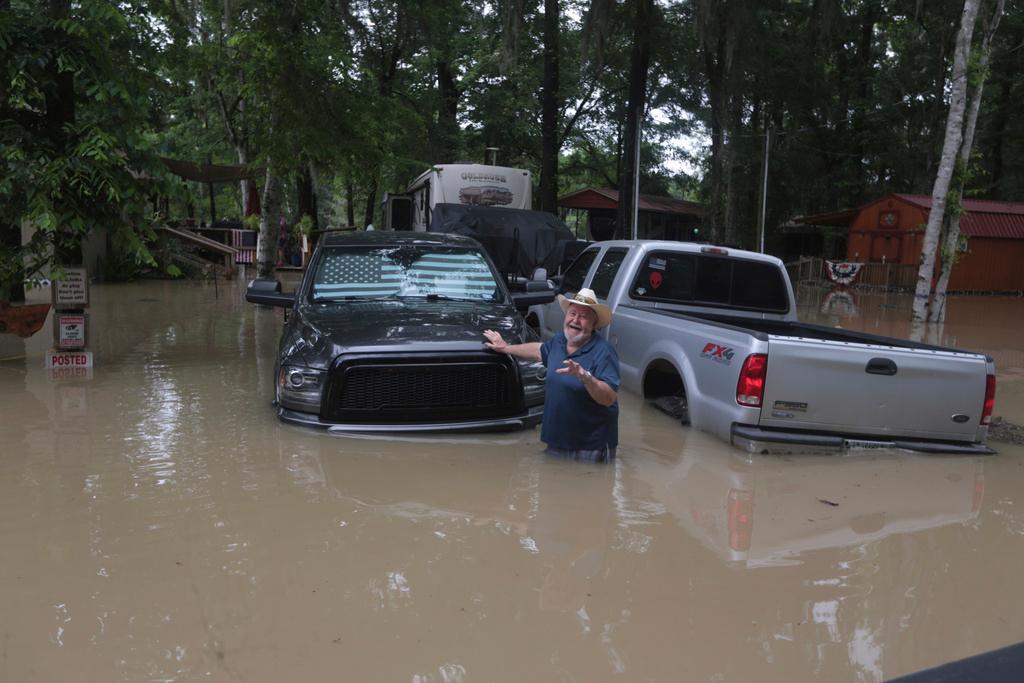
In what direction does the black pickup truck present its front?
toward the camera

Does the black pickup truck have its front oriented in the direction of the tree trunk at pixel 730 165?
no

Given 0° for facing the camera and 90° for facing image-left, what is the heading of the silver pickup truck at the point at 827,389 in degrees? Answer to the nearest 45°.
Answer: approximately 135°

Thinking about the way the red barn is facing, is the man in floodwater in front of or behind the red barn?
in front

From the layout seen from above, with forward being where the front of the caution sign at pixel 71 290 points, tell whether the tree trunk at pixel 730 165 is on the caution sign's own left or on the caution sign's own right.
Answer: on the caution sign's own left

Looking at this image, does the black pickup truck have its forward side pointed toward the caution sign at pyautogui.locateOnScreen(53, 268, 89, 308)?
no

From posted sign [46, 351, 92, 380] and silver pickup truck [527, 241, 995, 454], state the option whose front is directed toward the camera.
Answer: the posted sign

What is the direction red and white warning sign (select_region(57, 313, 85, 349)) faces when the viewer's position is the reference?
facing the viewer

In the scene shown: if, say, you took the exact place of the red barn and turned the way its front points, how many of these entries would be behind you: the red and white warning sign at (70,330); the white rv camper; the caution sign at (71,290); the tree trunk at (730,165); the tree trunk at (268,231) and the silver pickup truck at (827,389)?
0

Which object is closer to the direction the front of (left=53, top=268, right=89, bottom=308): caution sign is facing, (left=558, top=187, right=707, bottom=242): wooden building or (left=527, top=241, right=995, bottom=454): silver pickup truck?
the silver pickup truck

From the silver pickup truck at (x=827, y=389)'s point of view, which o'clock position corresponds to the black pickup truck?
The black pickup truck is roughly at 10 o'clock from the silver pickup truck.

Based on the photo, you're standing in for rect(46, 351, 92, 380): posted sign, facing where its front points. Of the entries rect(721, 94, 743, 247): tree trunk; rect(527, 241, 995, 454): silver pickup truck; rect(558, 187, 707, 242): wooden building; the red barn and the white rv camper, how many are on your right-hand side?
0

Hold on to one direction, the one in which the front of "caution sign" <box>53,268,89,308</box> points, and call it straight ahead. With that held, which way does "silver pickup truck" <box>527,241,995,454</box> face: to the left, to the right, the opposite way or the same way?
the opposite way

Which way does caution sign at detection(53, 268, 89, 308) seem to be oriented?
toward the camera
